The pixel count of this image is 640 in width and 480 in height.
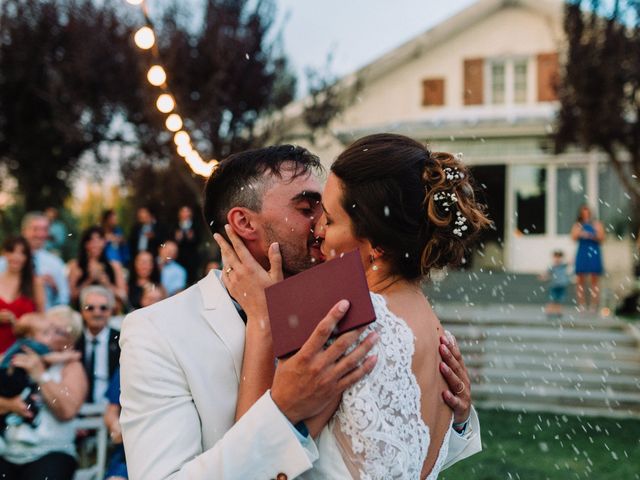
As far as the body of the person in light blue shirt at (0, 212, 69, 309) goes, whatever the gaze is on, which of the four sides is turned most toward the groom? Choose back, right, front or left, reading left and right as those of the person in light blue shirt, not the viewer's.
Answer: front

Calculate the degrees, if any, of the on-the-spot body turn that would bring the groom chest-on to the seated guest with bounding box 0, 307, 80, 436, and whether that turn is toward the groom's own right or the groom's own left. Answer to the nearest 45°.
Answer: approximately 180°

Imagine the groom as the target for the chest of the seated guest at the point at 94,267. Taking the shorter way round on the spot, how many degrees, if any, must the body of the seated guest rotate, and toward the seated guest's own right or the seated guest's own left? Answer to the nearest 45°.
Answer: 0° — they already face them

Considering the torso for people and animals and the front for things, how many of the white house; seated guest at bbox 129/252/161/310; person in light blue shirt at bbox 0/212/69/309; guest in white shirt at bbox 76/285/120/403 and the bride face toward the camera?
4

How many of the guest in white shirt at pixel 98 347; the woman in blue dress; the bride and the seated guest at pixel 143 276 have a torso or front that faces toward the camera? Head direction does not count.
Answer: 3

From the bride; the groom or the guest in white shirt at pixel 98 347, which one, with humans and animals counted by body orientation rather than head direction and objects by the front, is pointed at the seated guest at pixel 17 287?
the bride

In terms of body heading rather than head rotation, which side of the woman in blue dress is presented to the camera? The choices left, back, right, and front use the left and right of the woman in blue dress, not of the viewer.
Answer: front

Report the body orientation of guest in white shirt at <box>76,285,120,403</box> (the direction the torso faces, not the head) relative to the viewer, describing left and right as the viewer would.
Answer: facing the viewer

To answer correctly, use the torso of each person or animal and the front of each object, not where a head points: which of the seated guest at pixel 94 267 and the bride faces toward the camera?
the seated guest

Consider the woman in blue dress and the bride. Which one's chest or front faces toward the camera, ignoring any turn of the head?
the woman in blue dress

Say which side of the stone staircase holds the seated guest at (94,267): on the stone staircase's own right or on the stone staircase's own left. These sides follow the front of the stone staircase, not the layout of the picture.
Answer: on the stone staircase's own right

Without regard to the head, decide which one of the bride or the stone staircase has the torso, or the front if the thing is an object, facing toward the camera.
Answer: the stone staircase

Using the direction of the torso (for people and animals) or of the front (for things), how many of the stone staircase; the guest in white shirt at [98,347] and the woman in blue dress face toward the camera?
3

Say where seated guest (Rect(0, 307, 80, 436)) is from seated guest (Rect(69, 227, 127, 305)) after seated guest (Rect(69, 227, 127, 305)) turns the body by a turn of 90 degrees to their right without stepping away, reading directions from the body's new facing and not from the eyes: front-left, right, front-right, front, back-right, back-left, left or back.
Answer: left

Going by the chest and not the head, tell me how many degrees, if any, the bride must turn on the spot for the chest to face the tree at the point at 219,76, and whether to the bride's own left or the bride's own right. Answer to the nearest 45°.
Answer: approximately 45° to the bride's own right
